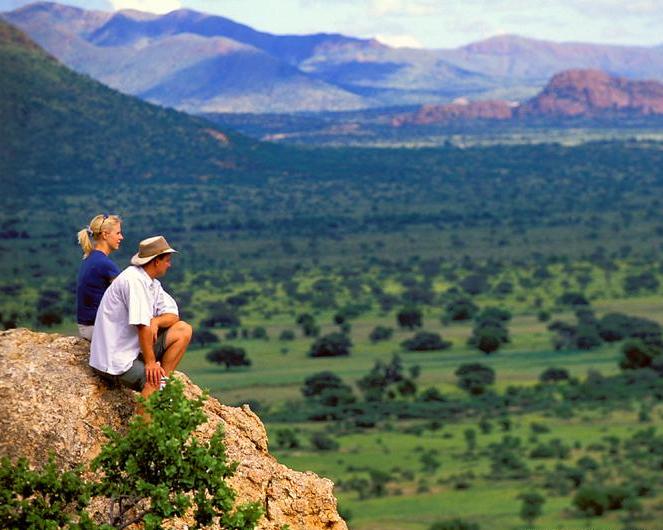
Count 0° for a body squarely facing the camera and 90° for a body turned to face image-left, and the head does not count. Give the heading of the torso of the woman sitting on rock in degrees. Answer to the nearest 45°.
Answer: approximately 270°

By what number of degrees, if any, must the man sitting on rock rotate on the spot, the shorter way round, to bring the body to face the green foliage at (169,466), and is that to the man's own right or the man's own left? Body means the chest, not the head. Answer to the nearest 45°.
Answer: approximately 90° to the man's own right

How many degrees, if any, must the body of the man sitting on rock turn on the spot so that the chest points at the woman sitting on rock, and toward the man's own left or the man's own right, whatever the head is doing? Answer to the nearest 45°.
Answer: approximately 135° to the man's own left

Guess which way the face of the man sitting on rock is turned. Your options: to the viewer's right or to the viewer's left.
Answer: to the viewer's right

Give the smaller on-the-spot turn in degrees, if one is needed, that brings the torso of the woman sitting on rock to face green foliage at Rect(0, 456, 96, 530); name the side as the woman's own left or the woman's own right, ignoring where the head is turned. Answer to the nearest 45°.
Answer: approximately 90° to the woman's own right

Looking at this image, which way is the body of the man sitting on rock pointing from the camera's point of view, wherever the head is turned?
to the viewer's right

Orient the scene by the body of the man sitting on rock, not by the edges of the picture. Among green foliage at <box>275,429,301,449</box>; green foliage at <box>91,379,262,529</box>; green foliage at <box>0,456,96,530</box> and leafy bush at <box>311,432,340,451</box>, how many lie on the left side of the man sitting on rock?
2

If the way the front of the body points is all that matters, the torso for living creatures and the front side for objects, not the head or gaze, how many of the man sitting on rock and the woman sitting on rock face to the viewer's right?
2

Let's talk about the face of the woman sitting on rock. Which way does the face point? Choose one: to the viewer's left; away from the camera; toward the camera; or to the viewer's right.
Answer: to the viewer's right
